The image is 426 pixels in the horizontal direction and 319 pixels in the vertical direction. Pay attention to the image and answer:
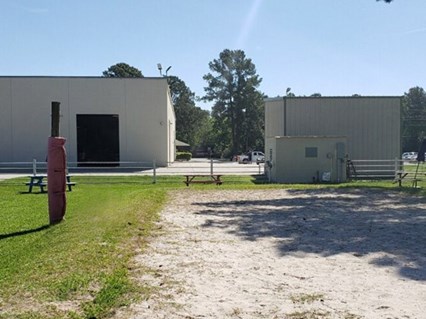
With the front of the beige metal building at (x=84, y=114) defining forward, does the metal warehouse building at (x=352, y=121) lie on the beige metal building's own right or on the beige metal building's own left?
on the beige metal building's own left

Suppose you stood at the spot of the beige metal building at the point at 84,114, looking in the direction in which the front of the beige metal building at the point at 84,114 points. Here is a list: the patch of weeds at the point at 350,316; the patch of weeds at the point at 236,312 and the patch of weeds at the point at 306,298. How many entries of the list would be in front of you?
3

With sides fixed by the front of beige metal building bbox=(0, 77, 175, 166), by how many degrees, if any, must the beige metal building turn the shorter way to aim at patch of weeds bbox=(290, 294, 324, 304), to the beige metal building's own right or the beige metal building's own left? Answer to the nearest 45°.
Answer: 0° — it already faces it

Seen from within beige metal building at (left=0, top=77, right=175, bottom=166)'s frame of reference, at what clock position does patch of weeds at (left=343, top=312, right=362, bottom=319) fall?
The patch of weeds is roughly at 12 o'clock from the beige metal building.

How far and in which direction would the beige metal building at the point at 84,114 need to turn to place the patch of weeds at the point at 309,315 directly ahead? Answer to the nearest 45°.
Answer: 0° — it already faces it

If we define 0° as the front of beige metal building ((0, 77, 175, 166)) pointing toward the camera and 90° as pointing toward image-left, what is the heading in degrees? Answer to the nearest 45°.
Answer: approximately 0°

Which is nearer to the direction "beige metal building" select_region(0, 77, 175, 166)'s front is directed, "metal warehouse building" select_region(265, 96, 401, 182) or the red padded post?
the red padded post

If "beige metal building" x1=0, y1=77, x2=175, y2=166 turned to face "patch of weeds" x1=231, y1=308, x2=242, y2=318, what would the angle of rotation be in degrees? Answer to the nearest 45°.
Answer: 0° — it already faces it

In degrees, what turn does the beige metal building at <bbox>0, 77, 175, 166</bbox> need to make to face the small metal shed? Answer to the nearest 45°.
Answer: approximately 45° to its left
